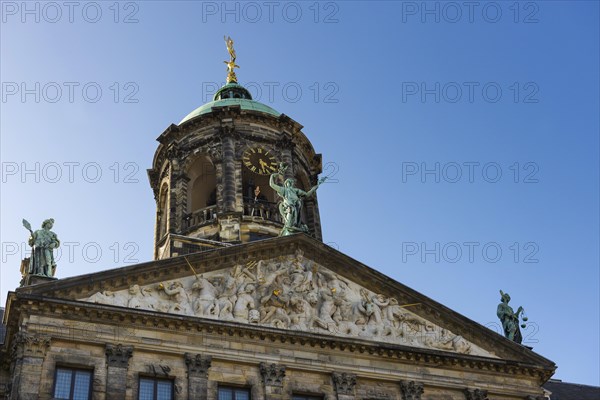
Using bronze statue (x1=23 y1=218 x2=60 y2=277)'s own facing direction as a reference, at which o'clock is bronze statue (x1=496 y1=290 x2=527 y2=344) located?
bronze statue (x1=496 y1=290 x2=527 y2=344) is roughly at 9 o'clock from bronze statue (x1=23 y1=218 x2=60 y2=277).

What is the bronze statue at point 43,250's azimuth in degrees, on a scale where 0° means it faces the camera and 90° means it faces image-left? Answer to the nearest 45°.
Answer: approximately 0°

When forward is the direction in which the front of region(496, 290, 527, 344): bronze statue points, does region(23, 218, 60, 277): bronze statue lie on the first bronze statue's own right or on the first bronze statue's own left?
on the first bronze statue's own right

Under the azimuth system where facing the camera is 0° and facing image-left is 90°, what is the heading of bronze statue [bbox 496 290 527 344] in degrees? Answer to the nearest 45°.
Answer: approximately 315°
